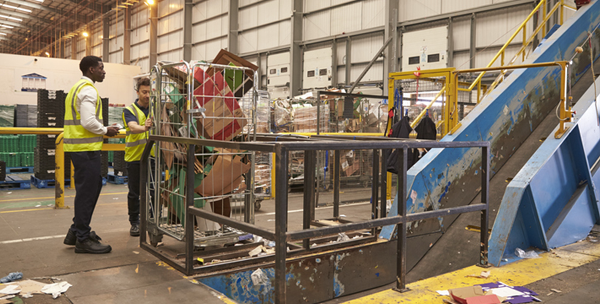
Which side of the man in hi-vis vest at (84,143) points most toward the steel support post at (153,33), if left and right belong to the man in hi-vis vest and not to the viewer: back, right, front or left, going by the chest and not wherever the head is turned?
left

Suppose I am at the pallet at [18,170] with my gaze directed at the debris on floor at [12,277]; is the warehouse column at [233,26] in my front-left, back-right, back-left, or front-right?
back-left

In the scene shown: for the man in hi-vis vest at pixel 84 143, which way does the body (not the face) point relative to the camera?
to the viewer's right

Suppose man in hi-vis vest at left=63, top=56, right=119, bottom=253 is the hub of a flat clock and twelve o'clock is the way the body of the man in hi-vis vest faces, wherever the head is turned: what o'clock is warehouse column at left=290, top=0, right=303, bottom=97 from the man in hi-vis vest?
The warehouse column is roughly at 10 o'clock from the man in hi-vis vest.

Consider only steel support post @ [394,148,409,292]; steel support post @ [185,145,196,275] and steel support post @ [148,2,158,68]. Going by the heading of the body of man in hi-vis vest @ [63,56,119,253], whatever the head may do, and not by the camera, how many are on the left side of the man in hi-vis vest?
1

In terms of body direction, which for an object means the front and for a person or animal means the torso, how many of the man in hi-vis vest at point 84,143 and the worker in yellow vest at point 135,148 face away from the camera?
0

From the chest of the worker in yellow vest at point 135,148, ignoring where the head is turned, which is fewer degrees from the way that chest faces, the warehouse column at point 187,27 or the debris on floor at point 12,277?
the debris on floor

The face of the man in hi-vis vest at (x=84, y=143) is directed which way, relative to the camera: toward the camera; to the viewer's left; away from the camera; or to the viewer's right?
to the viewer's right
